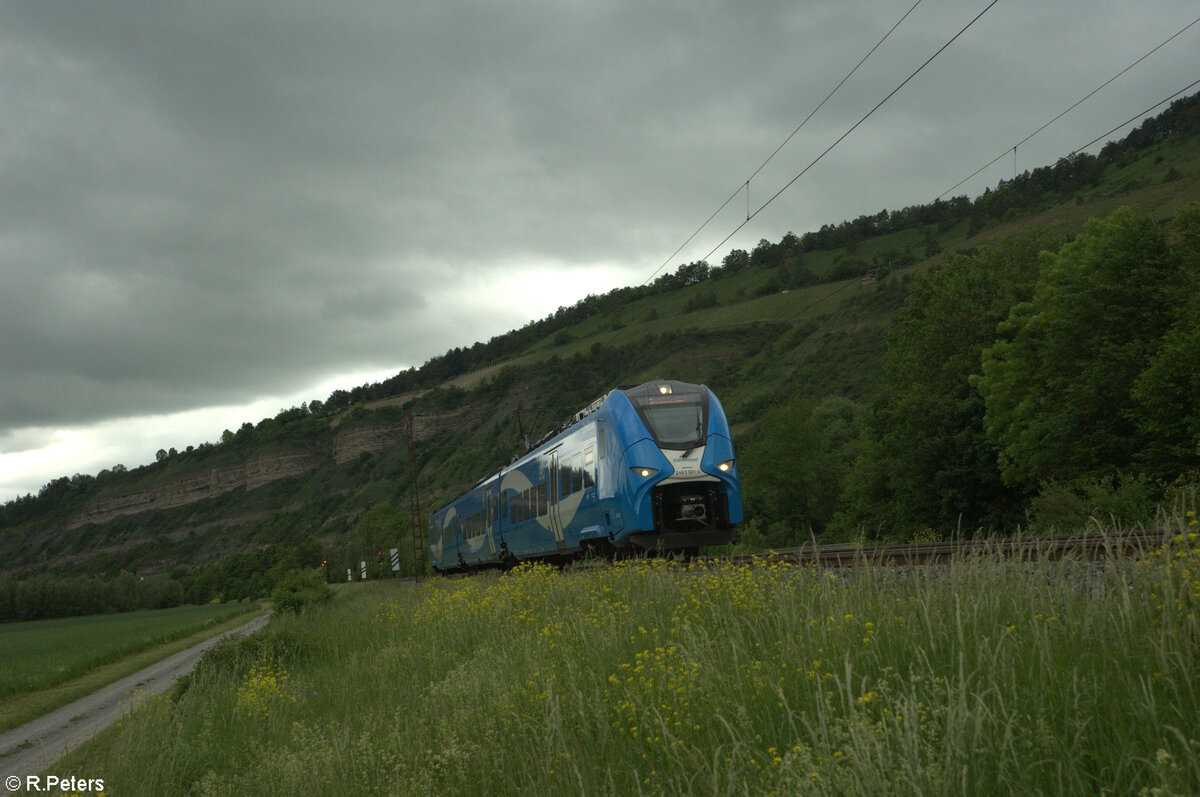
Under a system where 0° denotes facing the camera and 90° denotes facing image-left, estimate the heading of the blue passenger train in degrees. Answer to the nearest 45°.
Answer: approximately 315°

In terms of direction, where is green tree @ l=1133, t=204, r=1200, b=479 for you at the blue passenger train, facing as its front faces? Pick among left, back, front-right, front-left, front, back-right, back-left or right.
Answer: left

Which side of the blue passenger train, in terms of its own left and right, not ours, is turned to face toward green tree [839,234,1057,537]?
left

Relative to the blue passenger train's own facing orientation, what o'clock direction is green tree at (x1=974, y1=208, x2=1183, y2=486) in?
The green tree is roughly at 9 o'clock from the blue passenger train.
